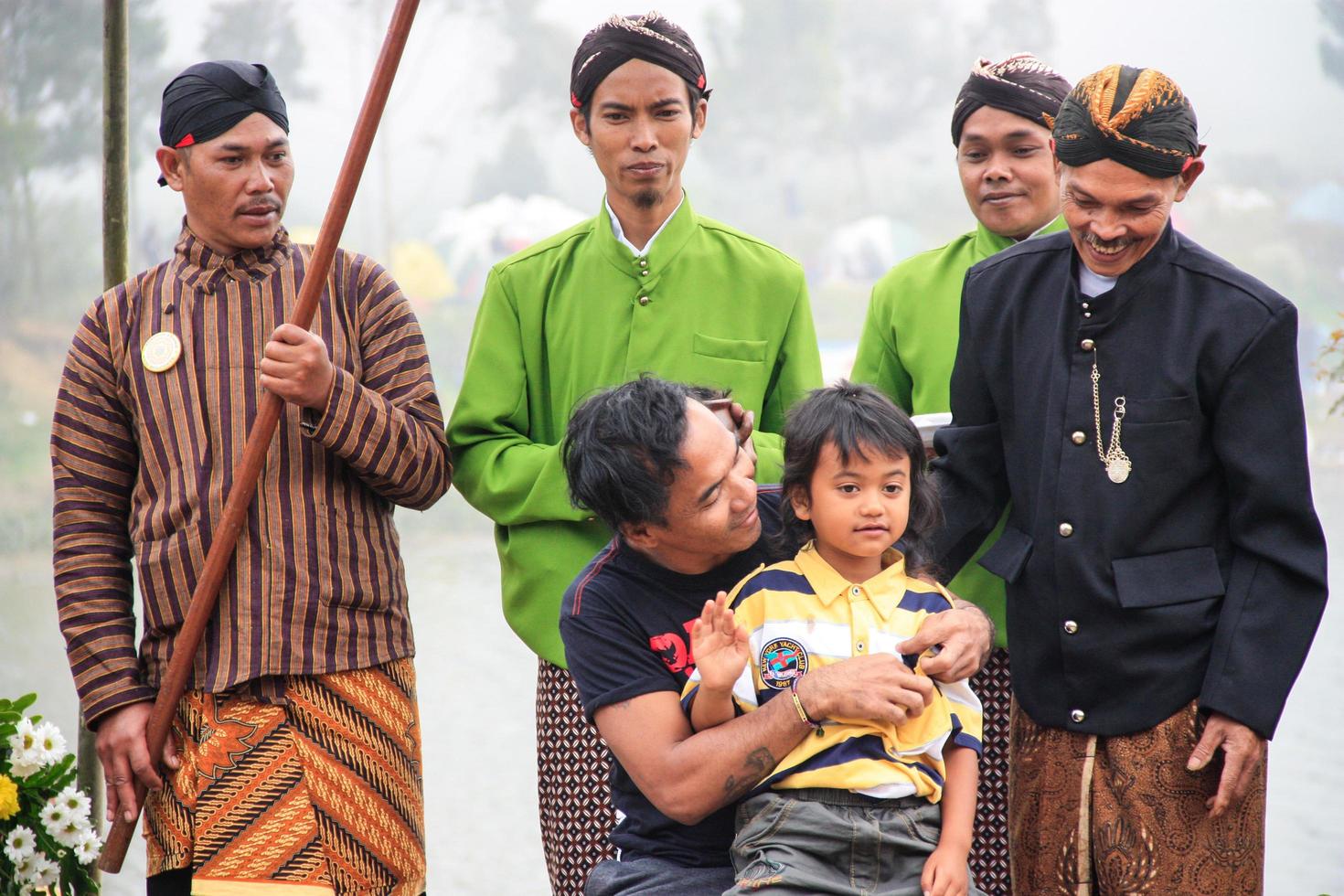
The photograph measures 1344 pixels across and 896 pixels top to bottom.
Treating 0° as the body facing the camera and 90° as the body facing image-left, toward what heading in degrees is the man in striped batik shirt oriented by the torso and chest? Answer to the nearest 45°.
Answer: approximately 0°

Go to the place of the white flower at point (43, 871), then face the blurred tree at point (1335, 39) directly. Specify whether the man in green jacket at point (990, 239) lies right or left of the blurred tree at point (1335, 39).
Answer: right

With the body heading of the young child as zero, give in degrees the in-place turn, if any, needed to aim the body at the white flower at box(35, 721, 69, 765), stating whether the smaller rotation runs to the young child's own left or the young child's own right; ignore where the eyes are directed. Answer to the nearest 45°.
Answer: approximately 135° to the young child's own right

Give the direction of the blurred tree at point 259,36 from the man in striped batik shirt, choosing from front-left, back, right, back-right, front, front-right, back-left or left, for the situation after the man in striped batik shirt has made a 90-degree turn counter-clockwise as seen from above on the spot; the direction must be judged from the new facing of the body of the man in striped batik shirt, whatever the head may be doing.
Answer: left

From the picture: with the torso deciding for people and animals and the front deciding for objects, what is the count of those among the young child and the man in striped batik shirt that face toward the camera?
2

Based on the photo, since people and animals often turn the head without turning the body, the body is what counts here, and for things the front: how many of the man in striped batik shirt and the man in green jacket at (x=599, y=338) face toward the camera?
2

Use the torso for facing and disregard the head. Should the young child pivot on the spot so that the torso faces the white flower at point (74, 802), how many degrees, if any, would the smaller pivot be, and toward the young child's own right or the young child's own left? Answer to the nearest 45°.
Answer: approximately 135° to the young child's own right

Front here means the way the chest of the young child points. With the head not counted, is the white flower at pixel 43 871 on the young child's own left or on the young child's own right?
on the young child's own right

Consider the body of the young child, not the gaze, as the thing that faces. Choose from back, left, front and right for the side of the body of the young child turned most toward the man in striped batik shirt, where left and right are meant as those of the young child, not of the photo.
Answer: right

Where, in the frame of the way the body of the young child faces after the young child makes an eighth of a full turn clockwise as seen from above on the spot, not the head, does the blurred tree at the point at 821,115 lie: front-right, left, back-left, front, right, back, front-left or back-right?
back-right
